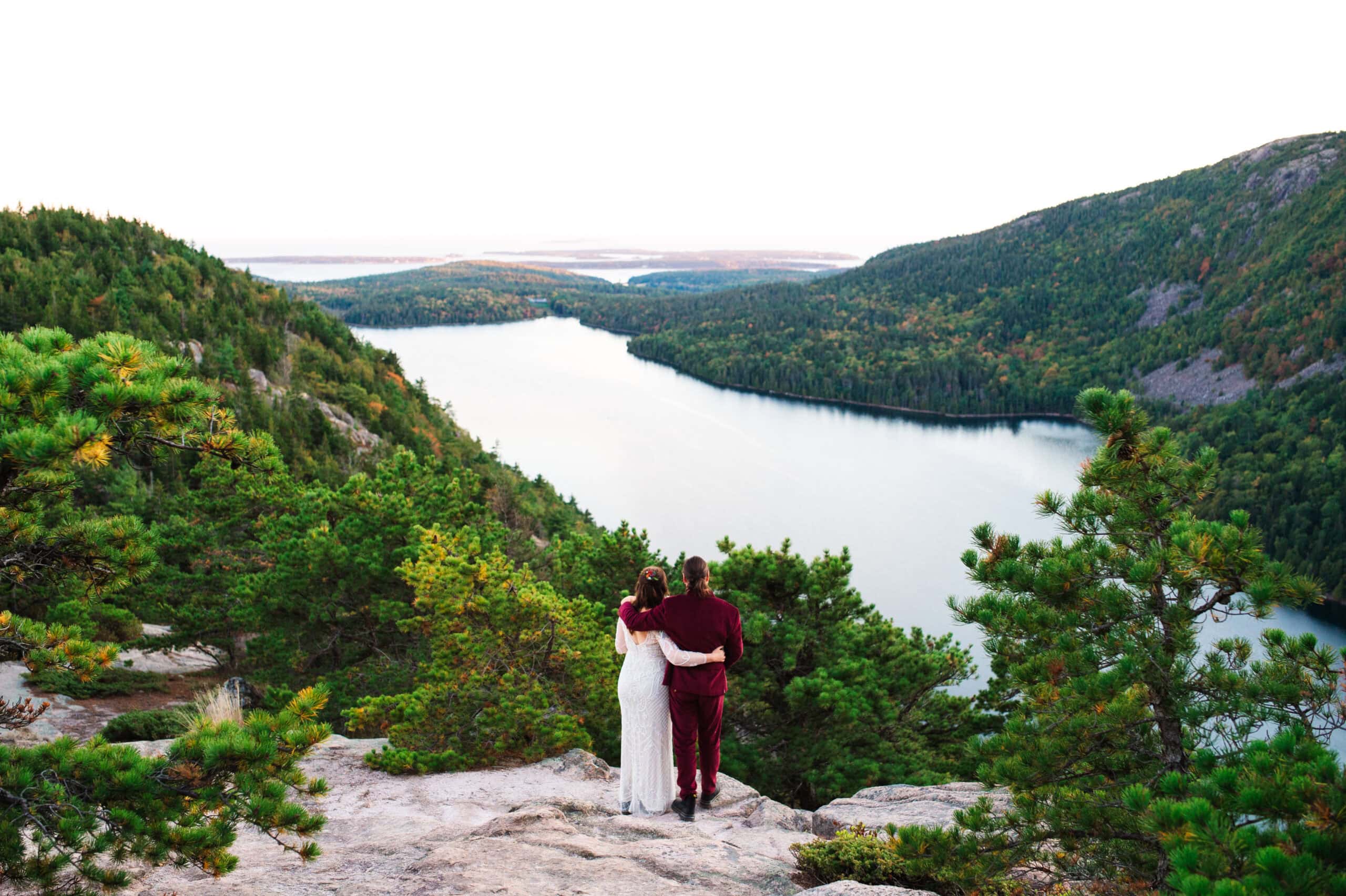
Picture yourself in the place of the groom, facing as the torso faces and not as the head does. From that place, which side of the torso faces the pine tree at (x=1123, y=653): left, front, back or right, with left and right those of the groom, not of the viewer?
right

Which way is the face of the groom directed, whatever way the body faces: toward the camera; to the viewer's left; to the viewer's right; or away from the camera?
away from the camera

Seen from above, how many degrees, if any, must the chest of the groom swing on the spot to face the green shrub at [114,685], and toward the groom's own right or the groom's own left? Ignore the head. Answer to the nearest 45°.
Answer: approximately 45° to the groom's own left

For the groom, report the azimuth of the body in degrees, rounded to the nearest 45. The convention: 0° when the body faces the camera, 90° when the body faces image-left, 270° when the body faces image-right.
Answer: approximately 180°

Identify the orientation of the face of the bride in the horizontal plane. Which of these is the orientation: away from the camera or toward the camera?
away from the camera

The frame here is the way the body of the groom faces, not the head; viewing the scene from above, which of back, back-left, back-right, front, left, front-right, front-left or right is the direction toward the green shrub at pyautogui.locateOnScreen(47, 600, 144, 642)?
front-left

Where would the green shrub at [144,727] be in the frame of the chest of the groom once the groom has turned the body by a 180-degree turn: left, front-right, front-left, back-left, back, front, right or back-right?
back-right
